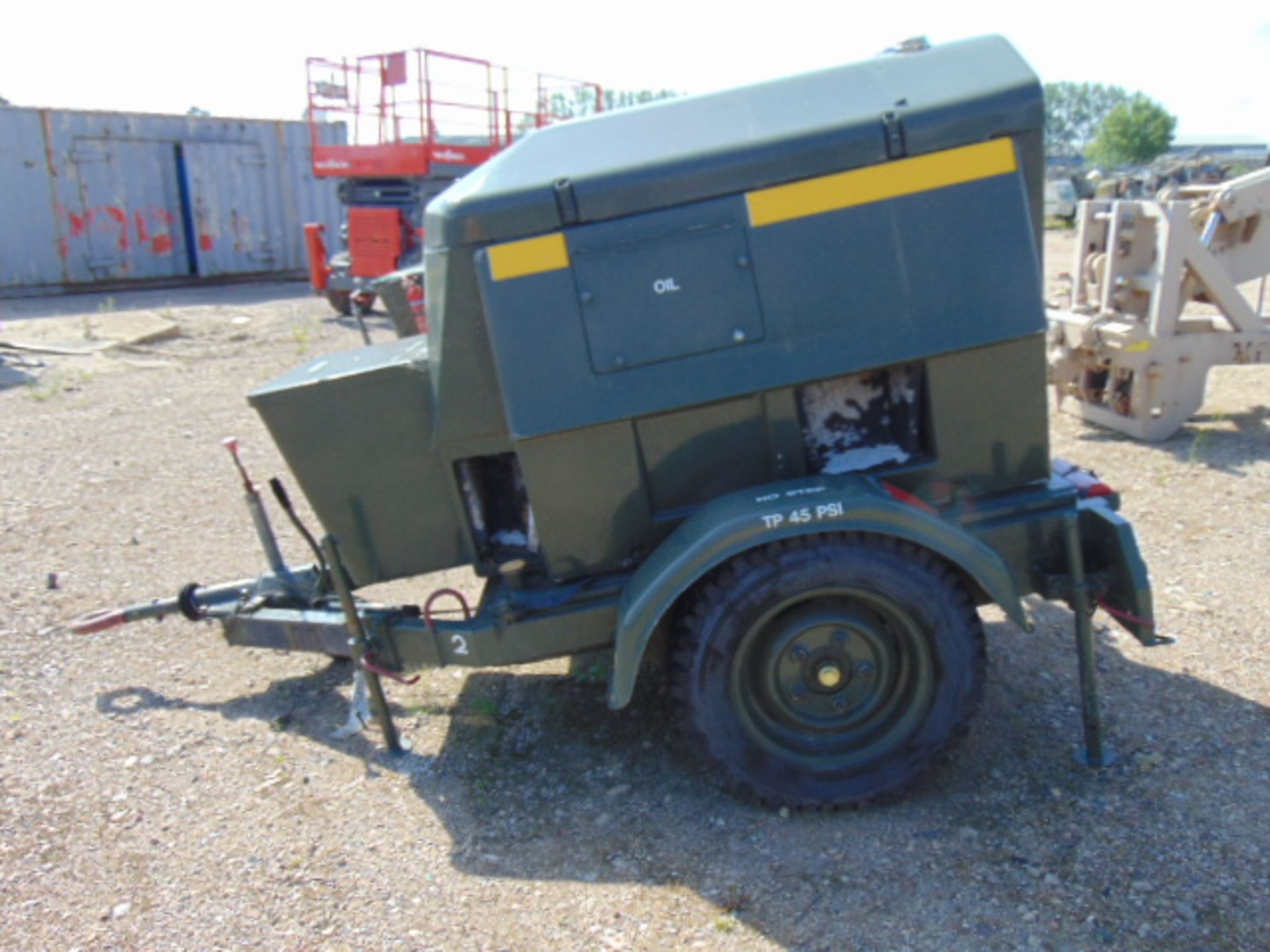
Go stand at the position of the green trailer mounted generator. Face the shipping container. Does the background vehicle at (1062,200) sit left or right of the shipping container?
right

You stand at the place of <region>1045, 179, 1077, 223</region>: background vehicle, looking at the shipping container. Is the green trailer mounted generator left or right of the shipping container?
left

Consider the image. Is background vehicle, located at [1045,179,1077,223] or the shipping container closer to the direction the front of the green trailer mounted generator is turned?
the shipping container

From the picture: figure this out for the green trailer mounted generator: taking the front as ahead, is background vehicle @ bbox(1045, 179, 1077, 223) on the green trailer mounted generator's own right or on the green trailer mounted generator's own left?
on the green trailer mounted generator's own right

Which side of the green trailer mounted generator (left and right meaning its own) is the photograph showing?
left

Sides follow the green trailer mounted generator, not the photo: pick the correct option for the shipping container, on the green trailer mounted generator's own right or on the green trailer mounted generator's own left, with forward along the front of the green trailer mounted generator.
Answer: on the green trailer mounted generator's own right
